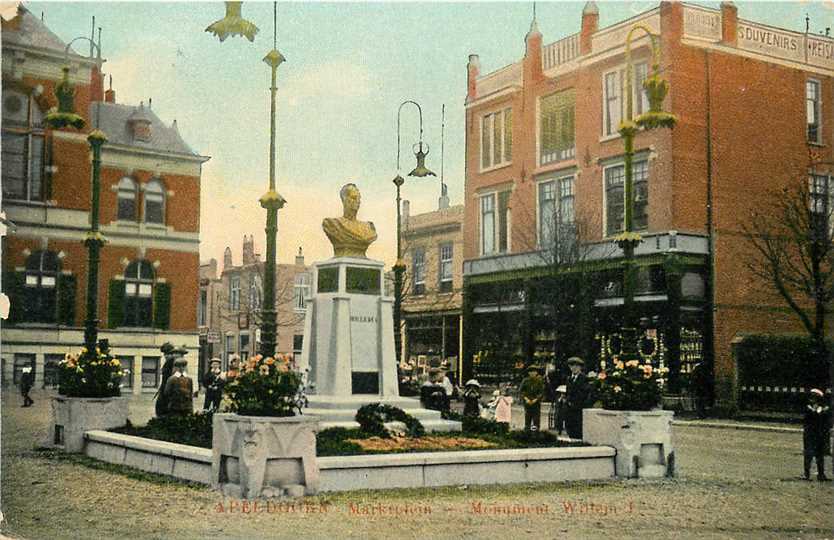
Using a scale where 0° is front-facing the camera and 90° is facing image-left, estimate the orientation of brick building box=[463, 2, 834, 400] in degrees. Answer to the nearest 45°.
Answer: approximately 45°

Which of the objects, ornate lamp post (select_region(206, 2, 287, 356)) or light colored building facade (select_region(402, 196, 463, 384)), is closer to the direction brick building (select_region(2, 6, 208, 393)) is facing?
the ornate lamp post

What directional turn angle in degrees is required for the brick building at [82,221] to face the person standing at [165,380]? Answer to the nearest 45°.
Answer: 0° — it already faces them

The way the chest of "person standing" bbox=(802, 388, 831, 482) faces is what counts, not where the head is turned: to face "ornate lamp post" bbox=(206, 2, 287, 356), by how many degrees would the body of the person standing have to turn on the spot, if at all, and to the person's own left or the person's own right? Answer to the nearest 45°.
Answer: approximately 45° to the person's own right

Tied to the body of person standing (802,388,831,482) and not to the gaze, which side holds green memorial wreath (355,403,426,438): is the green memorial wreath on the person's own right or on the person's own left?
on the person's own right

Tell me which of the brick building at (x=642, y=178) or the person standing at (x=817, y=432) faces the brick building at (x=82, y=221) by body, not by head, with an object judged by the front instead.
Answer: the brick building at (x=642, y=178)

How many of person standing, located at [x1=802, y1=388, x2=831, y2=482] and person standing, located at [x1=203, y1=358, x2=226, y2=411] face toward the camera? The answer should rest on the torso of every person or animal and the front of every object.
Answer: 2

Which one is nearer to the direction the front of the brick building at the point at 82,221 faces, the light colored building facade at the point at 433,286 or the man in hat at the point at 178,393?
the man in hat

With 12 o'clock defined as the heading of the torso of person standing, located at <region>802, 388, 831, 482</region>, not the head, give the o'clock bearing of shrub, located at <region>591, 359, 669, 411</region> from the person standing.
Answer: The shrub is roughly at 2 o'clock from the person standing.
